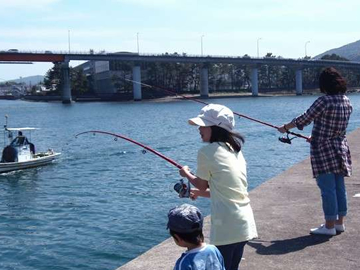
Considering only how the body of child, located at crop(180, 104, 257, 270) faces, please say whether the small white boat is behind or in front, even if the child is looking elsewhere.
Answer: in front

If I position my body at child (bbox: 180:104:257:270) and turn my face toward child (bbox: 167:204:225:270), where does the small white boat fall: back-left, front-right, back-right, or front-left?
back-right

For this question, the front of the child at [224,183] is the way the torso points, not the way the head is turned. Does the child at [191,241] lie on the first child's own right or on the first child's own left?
on the first child's own left

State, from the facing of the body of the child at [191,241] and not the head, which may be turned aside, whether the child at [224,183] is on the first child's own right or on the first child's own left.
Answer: on the first child's own right

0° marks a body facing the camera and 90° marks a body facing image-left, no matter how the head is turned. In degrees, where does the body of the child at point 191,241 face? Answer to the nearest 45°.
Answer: approximately 135°

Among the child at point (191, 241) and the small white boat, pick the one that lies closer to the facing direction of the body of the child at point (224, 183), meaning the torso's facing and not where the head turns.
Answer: the small white boat

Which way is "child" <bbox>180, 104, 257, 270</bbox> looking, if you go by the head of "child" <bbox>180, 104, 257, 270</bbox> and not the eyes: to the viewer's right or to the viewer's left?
to the viewer's left

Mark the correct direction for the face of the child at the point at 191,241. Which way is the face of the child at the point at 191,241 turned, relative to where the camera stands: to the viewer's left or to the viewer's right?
to the viewer's left
